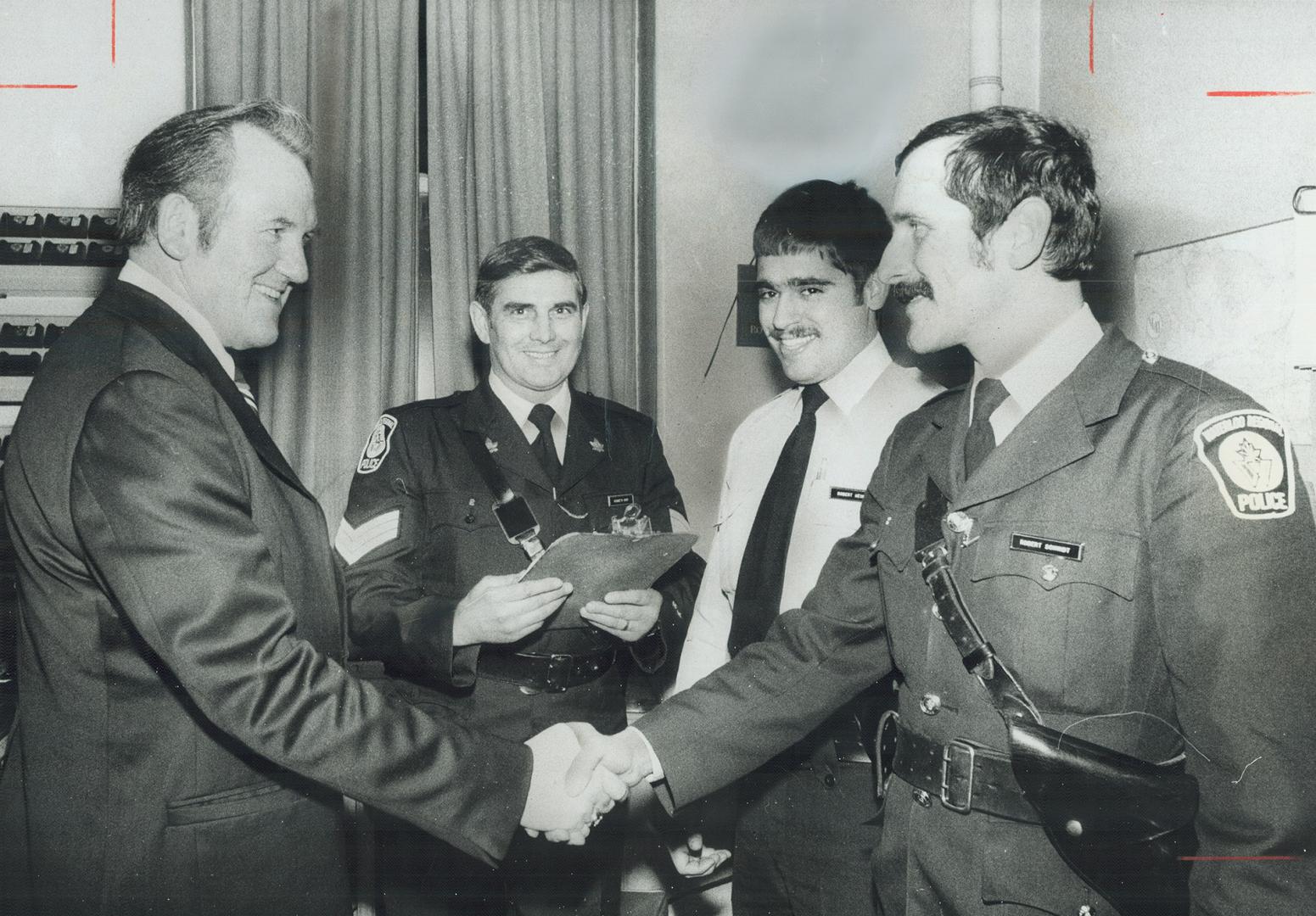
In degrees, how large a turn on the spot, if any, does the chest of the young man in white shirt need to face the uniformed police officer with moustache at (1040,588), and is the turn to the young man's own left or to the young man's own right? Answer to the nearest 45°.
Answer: approximately 45° to the young man's own left

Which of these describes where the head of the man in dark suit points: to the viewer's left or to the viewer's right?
to the viewer's right

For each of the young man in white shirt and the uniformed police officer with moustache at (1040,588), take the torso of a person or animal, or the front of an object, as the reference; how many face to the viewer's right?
0

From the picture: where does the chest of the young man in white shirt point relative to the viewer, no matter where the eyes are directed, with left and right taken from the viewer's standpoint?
facing the viewer and to the left of the viewer

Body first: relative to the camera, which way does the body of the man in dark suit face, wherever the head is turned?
to the viewer's right

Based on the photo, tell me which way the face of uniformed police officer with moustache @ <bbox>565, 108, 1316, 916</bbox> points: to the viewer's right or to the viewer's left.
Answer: to the viewer's left
